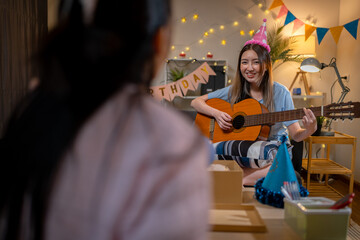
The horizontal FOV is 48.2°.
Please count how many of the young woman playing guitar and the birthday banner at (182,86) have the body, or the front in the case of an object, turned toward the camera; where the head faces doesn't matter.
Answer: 2

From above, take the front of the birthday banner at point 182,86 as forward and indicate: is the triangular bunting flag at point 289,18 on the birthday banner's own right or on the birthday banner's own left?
on the birthday banner's own left

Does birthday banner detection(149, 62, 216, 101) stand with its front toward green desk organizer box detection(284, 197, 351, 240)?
yes

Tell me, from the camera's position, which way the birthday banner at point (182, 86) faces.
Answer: facing the viewer

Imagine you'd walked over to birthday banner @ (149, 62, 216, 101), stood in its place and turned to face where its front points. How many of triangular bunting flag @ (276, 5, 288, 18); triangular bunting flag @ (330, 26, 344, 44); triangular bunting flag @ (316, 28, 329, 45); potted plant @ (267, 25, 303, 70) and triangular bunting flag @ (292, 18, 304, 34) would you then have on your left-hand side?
5

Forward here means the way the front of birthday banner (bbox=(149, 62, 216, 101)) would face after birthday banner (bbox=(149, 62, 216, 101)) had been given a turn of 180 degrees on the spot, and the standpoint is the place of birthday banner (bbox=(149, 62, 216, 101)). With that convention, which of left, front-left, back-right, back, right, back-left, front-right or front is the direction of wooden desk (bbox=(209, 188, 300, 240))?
back

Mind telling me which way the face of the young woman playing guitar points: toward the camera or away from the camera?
toward the camera

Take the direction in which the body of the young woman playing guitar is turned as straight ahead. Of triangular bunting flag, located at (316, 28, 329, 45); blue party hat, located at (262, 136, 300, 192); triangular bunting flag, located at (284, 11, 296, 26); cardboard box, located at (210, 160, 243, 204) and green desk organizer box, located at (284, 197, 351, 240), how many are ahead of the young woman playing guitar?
3

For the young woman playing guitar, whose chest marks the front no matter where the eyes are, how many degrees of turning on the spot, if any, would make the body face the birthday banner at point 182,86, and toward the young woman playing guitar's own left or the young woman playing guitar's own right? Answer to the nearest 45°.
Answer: approximately 135° to the young woman playing guitar's own right

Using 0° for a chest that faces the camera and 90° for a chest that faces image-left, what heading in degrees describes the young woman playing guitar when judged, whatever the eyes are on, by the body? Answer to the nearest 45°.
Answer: approximately 0°

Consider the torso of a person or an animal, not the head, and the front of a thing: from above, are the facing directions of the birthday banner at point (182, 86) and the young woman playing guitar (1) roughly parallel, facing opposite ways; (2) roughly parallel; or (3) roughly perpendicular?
roughly parallel

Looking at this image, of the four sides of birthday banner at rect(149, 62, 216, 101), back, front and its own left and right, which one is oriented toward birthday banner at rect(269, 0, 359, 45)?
left

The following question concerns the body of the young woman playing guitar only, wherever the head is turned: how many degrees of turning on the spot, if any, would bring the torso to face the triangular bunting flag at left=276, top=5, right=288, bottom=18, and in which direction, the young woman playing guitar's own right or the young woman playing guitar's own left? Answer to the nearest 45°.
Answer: approximately 180°

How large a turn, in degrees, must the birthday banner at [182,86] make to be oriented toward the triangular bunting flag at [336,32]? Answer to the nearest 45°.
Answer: approximately 90° to its left

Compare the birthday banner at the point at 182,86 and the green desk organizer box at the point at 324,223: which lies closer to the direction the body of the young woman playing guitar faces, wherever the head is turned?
the green desk organizer box

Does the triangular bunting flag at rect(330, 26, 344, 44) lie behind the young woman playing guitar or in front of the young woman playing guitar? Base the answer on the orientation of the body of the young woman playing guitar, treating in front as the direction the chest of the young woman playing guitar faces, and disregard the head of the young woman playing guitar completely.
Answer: behind
